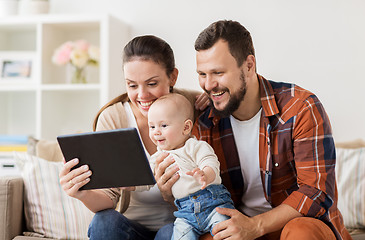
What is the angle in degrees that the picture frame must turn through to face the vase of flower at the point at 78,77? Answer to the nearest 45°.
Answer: approximately 45° to its left

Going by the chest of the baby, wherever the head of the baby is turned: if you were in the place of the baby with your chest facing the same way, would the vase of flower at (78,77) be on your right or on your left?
on your right

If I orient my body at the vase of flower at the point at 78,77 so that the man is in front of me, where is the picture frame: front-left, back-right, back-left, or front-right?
back-right

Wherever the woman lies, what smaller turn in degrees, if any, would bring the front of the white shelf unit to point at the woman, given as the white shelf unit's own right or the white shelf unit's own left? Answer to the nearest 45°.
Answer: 0° — it already faces them

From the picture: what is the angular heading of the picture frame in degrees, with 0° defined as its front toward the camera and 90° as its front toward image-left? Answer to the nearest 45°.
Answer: approximately 0°

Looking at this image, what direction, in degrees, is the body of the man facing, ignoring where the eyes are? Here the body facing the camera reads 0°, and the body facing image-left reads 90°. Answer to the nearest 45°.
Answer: approximately 45°

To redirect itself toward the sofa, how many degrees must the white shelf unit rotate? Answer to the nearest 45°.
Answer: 0° — it already faces it

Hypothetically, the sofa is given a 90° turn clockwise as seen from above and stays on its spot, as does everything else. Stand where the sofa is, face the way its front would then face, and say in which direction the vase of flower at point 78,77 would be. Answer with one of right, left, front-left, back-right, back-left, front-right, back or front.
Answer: right

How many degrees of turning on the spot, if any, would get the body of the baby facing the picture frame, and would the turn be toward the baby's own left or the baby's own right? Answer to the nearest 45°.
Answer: approximately 90° to the baby's own right
